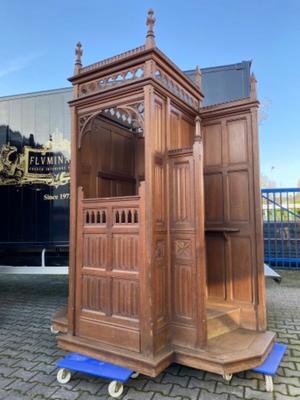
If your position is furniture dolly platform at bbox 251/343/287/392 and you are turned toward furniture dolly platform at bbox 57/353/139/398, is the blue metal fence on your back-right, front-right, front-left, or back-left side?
back-right

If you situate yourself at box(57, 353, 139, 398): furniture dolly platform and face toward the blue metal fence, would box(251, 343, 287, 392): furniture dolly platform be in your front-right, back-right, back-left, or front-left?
front-right

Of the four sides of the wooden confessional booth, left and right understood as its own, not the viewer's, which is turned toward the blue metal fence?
back

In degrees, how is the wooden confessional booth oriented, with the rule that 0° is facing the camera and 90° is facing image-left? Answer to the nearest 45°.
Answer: approximately 45°

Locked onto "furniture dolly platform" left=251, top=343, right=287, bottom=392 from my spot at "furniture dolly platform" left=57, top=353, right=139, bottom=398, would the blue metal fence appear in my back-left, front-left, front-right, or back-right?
front-left
